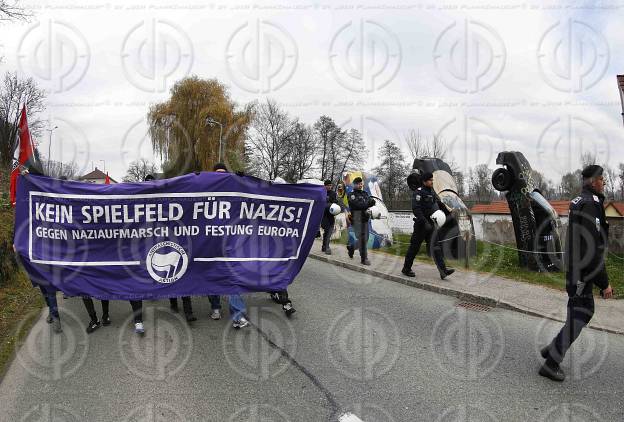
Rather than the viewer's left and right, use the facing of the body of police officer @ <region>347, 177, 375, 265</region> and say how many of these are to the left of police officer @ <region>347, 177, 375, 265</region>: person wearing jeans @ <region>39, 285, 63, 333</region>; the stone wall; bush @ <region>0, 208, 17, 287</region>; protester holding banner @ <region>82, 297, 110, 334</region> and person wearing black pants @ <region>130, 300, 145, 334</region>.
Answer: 1

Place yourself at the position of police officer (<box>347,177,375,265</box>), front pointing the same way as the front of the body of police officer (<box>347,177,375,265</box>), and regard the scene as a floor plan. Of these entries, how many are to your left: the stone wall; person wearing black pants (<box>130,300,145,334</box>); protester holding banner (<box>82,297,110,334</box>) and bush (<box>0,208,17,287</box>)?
1

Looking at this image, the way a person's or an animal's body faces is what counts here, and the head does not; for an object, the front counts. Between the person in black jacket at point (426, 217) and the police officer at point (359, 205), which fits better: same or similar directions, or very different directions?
same or similar directions

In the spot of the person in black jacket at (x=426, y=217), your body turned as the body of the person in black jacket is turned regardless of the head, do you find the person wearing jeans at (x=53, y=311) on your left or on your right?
on your right

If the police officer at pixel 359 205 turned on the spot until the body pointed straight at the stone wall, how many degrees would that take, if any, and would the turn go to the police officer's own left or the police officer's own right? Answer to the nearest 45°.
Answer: approximately 90° to the police officer's own left

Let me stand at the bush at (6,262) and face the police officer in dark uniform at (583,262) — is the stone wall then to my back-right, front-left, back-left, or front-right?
front-left

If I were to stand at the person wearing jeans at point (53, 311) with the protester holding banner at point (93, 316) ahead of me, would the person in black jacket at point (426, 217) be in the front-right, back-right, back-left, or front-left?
front-left

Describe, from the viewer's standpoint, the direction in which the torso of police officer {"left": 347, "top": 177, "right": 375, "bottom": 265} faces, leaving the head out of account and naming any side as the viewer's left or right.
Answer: facing the viewer and to the right of the viewer

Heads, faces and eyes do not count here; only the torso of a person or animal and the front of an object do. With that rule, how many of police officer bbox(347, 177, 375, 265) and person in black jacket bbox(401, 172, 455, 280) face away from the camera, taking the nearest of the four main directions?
0

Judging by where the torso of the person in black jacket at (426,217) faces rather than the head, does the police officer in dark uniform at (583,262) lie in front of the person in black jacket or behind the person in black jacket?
in front
